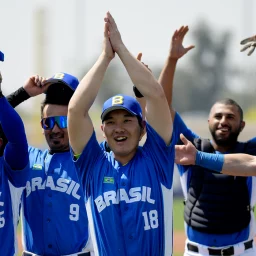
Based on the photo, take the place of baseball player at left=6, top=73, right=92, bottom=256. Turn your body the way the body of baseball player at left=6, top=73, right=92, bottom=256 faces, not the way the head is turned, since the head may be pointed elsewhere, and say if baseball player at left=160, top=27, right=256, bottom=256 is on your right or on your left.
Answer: on your left

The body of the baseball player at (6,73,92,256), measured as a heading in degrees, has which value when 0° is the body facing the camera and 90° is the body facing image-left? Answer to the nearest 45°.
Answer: approximately 0°

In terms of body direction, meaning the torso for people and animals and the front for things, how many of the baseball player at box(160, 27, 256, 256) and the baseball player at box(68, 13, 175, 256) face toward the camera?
2
